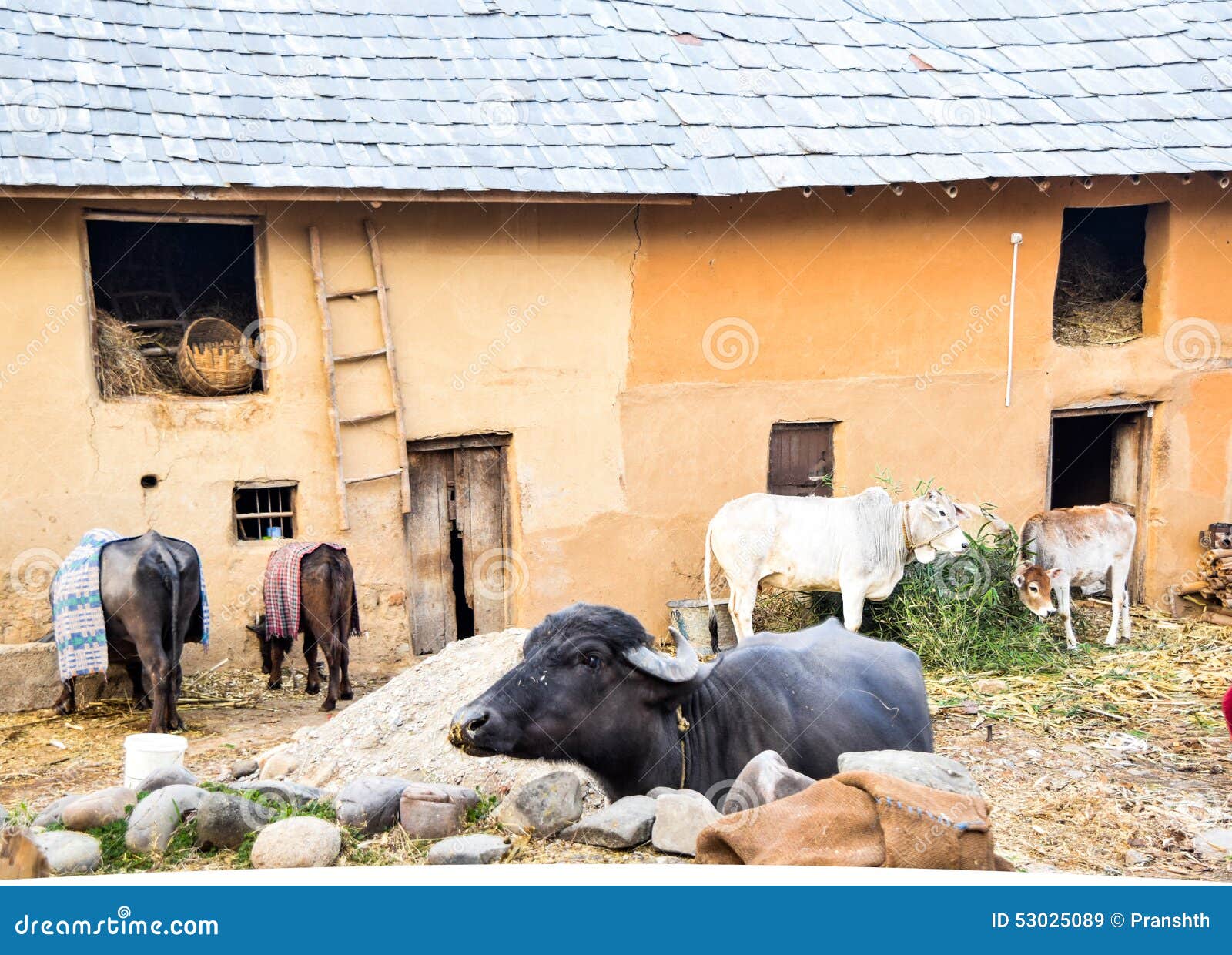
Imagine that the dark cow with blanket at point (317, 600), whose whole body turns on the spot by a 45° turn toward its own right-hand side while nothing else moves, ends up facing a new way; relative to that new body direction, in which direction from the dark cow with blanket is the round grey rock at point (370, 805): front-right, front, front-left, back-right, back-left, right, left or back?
back

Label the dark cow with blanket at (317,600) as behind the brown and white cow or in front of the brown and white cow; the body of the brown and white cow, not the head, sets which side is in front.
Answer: in front

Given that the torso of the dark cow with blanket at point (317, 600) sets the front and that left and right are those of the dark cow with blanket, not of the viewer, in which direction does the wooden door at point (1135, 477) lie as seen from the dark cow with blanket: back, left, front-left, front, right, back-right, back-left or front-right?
back-right

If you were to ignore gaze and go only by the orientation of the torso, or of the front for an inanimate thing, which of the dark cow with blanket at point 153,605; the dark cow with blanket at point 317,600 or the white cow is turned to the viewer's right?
the white cow

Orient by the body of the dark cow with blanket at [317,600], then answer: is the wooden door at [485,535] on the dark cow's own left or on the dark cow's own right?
on the dark cow's own right

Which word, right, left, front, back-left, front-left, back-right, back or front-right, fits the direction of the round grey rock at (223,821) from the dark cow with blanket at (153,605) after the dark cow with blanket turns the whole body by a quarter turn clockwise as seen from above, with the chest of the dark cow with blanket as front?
back-right

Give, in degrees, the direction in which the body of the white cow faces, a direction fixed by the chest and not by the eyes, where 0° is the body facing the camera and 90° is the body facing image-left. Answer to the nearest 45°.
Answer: approximately 270°

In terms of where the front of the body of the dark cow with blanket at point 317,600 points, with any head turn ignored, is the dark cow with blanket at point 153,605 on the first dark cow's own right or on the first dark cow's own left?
on the first dark cow's own left

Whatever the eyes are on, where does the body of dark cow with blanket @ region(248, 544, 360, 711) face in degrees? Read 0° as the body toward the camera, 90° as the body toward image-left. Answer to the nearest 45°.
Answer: approximately 135°

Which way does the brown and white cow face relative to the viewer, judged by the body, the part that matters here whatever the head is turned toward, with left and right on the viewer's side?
facing to the left of the viewer

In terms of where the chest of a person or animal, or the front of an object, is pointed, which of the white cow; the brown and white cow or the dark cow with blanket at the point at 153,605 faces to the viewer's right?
the white cow

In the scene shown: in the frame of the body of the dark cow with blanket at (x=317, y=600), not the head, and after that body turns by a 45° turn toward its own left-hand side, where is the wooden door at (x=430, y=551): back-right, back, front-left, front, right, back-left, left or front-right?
back-right
